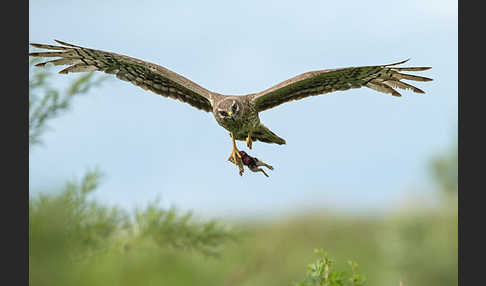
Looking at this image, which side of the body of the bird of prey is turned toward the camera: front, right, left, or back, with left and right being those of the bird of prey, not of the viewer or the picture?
front
